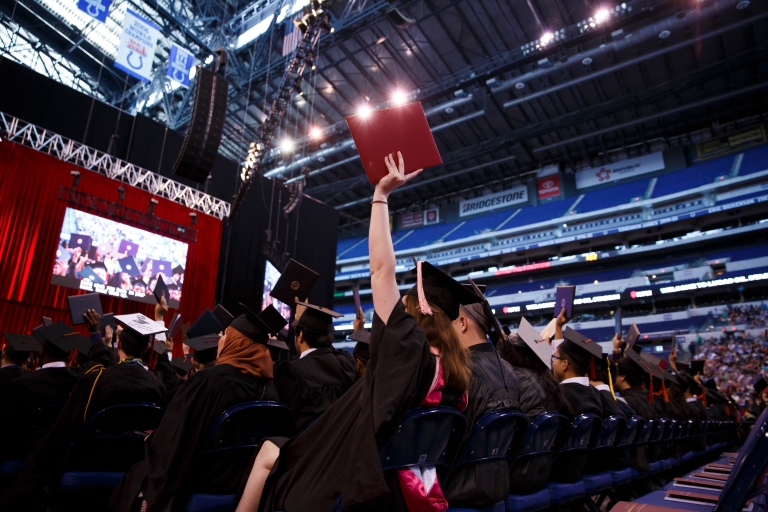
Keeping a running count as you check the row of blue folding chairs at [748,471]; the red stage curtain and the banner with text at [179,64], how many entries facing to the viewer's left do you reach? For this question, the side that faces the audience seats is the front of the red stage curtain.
1

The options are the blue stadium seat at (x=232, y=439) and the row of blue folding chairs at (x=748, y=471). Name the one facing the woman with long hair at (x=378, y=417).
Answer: the row of blue folding chairs at (x=748, y=471)

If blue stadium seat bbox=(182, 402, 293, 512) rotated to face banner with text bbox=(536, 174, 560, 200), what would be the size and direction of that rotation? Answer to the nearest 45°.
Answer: approximately 90° to its right

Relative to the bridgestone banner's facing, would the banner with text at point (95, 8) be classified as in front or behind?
in front

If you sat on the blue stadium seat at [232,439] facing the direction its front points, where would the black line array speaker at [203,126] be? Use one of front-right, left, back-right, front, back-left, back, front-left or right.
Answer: front-right

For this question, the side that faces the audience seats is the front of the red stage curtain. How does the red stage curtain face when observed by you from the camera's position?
facing the viewer and to the right of the viewer

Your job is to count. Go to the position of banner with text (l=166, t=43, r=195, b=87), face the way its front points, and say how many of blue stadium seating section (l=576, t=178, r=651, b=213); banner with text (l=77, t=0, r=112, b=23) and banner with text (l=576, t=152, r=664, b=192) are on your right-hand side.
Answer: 1

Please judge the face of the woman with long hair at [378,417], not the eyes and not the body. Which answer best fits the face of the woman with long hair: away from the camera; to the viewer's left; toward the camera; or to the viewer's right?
away from the camera

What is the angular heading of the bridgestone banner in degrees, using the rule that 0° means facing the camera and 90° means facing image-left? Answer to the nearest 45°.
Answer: approximately 45°

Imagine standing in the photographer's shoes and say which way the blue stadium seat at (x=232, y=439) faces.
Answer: facing away from the viewer and to the left of the viewer

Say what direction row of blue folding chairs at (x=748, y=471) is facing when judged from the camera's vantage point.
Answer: facing to the left of the viewer

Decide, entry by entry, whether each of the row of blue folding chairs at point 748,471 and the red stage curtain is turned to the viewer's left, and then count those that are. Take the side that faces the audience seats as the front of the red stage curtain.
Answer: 1
